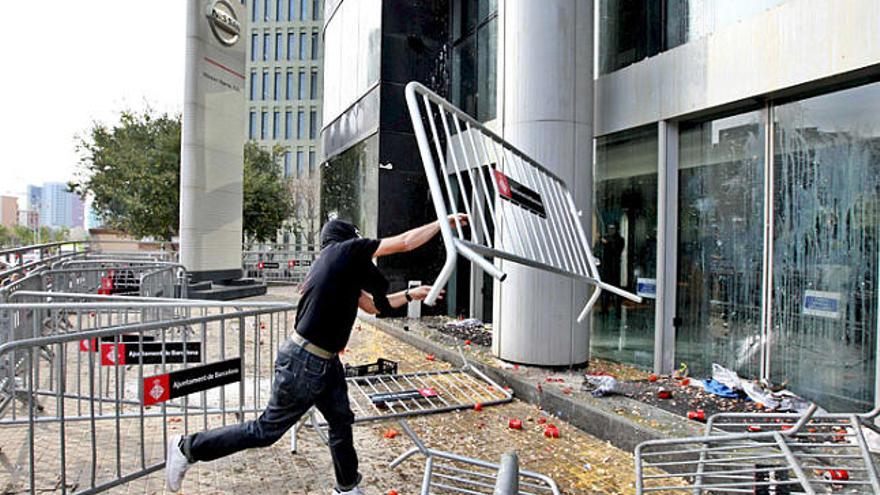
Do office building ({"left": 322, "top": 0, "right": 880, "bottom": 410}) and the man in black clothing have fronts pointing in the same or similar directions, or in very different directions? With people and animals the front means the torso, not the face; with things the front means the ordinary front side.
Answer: very different directions

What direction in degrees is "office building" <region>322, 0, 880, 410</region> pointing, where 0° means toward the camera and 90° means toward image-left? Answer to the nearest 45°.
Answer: approximately 45°

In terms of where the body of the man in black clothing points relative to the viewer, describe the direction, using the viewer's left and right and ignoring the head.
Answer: facing away from the viewer and to the right of the viewer

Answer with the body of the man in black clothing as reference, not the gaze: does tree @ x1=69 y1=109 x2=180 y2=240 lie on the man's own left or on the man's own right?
on the man's own left

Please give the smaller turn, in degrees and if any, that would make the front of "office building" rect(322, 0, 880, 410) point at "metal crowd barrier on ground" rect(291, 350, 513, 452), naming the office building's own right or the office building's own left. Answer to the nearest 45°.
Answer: approximately 45° to the office building's own right

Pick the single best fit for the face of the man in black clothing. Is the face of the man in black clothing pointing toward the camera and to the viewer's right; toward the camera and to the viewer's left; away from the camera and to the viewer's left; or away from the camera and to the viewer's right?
away from the camera and to the viewer's right

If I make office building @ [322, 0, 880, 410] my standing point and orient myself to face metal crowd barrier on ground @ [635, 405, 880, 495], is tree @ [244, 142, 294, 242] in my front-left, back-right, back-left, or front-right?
back-right

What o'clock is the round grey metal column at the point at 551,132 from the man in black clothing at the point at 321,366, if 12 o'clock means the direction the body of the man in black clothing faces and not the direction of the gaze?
The round grey metal column is roughly at 12 o'clock from the man in black clothing.

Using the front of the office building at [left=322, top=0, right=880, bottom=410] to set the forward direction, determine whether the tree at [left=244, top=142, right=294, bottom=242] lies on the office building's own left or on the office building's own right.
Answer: on the office building's own right

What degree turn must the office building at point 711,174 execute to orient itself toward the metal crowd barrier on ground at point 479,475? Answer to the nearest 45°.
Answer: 0° — it already faces it
